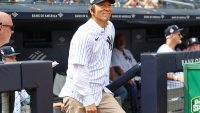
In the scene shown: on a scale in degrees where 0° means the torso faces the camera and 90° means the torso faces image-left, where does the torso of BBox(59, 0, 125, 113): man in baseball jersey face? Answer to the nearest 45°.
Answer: approximately 315°

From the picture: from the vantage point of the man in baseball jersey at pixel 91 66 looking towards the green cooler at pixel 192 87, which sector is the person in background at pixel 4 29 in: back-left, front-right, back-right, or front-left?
back-right

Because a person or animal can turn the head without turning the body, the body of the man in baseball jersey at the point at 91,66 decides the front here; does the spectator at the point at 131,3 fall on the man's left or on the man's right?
on the man's left

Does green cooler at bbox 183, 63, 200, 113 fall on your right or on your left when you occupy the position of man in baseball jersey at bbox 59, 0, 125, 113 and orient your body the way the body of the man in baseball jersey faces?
on your left

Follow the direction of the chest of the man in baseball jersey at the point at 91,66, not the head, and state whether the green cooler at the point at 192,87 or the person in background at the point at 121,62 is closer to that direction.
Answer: the green cooler

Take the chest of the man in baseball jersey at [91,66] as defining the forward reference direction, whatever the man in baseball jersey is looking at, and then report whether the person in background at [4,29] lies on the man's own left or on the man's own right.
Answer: on the man's own right

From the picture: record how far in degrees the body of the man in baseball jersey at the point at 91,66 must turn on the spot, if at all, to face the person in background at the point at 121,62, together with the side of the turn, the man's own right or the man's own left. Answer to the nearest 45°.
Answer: approximately 135° to the man's own left

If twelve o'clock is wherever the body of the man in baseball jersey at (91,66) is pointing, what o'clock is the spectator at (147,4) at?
The spectator is roughly at 8 o'clock from the man in baseball jersey.
